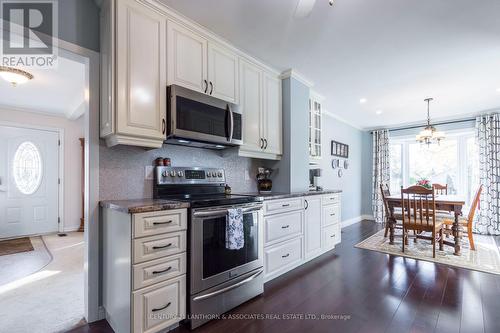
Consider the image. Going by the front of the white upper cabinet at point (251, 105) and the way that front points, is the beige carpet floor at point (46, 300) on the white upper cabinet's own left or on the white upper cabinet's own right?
on the white upper cabinet's own right

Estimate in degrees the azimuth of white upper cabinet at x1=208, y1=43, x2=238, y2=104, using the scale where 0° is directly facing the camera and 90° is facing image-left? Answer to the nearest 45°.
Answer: approximately 315°

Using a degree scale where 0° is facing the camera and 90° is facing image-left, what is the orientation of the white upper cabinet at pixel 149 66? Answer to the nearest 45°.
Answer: approximately 315°
